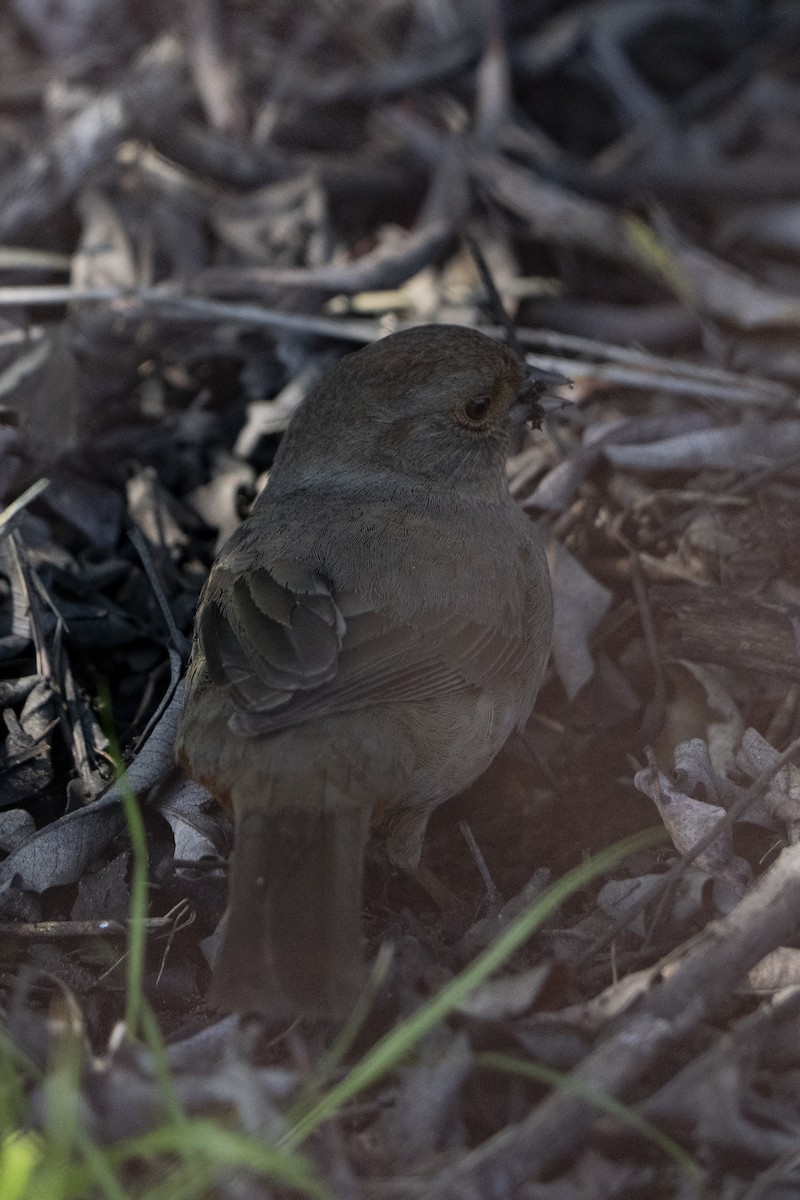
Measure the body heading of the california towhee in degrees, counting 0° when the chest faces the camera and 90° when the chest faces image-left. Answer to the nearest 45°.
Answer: approximately 225°
